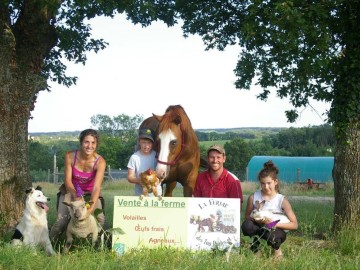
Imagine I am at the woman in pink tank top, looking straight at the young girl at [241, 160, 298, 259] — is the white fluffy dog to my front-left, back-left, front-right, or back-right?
back-right

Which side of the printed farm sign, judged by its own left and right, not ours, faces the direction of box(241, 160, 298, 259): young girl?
left

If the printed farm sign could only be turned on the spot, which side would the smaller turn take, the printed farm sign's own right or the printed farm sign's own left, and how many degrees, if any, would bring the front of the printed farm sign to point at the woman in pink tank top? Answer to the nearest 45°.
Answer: approximately 90° to the printed farm sign's own right

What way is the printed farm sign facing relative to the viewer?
toward the camera

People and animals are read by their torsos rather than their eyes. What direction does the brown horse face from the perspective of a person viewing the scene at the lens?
facing the viewer and to the left of the viewer

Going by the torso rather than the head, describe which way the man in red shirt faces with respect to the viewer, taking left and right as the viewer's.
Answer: facing the viewer

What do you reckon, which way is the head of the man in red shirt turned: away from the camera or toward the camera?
toward the camera

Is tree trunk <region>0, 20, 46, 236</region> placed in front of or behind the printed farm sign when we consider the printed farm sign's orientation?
behind

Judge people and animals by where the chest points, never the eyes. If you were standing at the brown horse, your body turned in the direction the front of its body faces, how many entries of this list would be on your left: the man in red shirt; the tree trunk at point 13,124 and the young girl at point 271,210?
2

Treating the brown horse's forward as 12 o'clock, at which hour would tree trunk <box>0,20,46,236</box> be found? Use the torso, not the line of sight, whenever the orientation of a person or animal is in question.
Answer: The tree trunk is roughly at 3 o'clock from the brown horse.

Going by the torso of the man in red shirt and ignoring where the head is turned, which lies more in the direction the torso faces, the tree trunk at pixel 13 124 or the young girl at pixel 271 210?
the young girl

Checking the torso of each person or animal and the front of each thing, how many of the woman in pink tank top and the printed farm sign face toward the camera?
2

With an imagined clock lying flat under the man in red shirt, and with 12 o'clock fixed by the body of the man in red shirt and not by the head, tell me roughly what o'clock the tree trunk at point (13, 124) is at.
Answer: The tree trunk is roughly at 4 o'clock from the man in red shirt.

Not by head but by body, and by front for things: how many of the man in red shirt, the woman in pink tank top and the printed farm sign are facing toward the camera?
3

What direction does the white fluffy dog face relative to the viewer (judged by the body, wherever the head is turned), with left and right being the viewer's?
facing the viewer and to the right of the viewer
